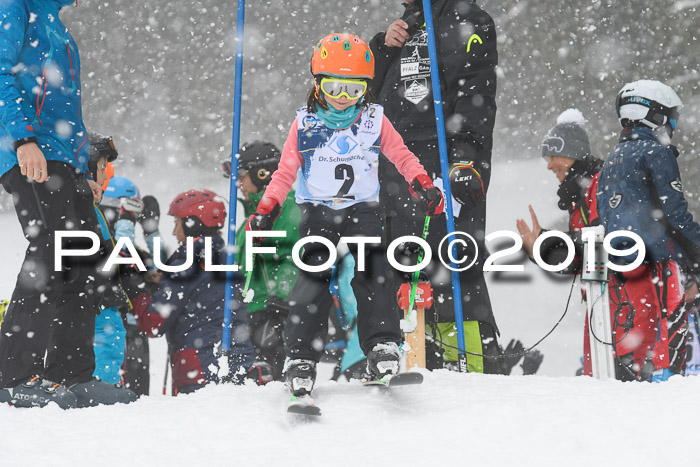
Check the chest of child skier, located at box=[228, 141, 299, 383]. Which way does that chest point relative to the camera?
to the viewer's left

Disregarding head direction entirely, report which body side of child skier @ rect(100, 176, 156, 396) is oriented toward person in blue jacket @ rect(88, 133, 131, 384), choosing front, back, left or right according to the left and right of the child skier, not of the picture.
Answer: right

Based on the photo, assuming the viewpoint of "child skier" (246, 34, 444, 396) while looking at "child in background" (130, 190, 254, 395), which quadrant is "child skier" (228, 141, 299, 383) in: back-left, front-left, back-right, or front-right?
front-right

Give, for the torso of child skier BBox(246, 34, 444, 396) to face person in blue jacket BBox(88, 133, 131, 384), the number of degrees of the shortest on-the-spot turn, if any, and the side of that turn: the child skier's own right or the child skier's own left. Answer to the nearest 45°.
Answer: approximately 135° to the child skier's own right

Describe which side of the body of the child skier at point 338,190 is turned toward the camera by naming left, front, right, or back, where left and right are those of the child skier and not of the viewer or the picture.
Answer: front

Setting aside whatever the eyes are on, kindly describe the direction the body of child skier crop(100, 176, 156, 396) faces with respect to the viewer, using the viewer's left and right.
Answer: facing to the right of the viewer

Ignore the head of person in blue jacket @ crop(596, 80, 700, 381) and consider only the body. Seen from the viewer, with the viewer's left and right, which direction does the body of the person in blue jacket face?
facing away from the viewer and to the right of the viewer

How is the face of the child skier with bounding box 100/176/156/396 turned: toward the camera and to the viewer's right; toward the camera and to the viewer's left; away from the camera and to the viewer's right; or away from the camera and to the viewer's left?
toward the camera and to the viewer's right

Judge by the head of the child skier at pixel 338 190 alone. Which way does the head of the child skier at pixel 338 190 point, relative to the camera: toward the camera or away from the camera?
toward the camera

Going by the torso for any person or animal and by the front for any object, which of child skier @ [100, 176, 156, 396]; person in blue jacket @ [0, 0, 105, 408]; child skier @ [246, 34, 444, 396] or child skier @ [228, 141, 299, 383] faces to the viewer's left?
child skier @ [228, 141, 299, 383]

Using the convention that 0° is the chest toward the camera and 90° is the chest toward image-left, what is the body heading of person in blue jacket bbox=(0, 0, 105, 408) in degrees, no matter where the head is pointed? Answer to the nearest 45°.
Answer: approximately 315°

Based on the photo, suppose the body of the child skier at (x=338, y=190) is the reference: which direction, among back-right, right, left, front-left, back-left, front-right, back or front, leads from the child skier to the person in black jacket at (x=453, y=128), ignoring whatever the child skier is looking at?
back-left
